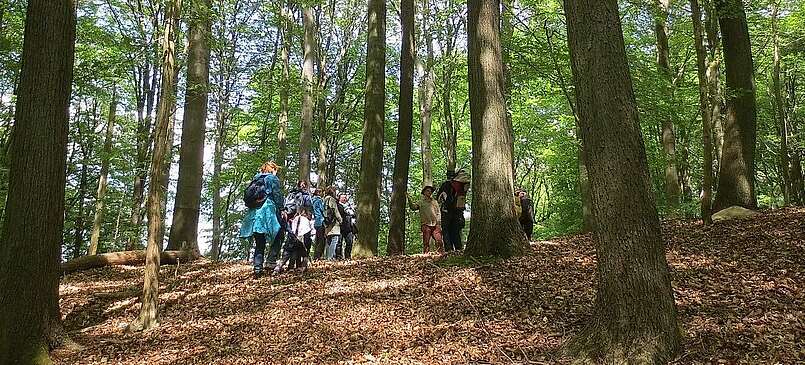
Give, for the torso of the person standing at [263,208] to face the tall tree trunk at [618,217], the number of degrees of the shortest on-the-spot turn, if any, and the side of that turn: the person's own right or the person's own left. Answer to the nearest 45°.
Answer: approximately 90° to the person's own right

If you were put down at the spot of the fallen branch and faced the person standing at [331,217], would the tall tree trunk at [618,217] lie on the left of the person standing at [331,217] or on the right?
right

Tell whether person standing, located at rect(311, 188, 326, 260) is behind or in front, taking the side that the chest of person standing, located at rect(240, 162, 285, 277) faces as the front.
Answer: in front

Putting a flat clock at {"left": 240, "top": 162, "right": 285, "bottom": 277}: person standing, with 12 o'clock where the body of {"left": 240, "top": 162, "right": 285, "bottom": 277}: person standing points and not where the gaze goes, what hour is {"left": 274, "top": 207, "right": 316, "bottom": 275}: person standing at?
{"left": 274, "top": 207, "right": 316, "bottom": 275}: person standing is roughly at 1 o'clock from {"left": 240, "top": 162, "right": 285, "bottom": 277}: person standing.

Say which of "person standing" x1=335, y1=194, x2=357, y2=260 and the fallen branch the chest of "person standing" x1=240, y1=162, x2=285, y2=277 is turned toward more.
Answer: the person standing

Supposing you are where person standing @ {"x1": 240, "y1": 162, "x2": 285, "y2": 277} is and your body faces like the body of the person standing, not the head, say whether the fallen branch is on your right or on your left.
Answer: on your left

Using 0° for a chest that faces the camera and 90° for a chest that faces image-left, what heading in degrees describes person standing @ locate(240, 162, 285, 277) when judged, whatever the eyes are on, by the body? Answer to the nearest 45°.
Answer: approximately 225°

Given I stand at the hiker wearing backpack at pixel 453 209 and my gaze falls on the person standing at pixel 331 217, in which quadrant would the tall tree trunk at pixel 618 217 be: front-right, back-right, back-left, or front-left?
back-left

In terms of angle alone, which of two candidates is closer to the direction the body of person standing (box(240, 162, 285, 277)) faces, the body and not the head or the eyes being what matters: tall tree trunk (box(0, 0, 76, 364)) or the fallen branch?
the fallen branch

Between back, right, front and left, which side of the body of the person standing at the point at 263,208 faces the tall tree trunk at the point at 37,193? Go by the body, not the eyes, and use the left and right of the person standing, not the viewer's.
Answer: back

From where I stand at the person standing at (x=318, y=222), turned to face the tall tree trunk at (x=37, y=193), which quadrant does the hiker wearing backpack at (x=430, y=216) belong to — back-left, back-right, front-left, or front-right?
back-left

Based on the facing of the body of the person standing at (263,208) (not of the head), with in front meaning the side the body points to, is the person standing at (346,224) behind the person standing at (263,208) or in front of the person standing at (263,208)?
in front

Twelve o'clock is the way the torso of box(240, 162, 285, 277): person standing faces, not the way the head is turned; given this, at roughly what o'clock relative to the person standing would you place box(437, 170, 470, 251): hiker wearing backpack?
The hiker wearing backpack is roughly at 1 o'clock from the person standing.
